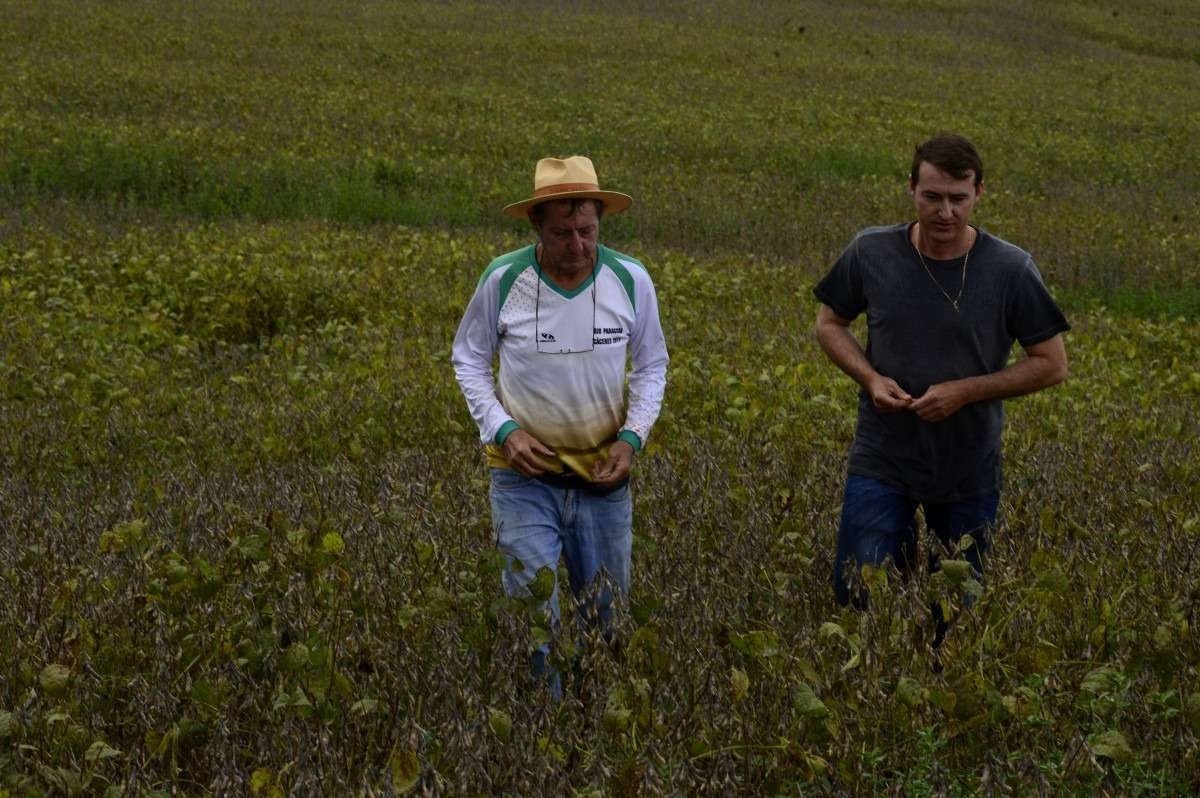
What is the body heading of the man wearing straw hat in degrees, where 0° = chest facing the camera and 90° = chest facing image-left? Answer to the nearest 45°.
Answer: approximately 0°
